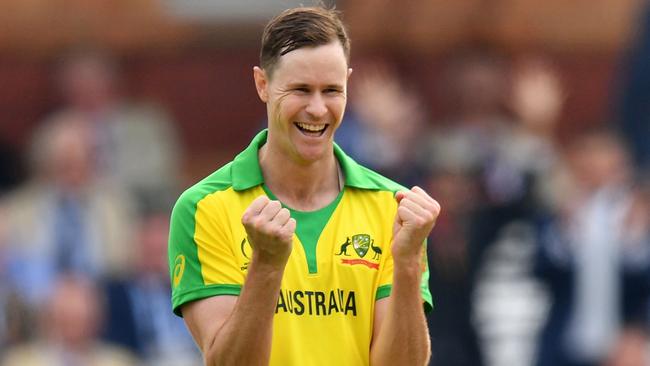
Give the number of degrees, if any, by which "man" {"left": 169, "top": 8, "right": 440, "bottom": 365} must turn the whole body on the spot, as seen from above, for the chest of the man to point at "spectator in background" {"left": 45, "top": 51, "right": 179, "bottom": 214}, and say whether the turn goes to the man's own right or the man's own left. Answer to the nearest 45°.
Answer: approximately 180°

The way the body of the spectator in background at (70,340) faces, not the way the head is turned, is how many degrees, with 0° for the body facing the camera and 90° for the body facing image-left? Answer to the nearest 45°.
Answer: approximately 0°

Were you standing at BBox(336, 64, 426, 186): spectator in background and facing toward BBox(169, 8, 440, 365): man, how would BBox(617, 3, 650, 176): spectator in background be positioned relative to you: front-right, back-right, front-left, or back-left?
back-left

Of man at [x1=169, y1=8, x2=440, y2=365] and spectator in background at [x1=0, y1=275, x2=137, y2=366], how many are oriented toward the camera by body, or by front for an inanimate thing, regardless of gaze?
2

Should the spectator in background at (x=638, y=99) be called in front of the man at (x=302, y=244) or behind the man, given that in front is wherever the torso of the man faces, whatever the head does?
behind
